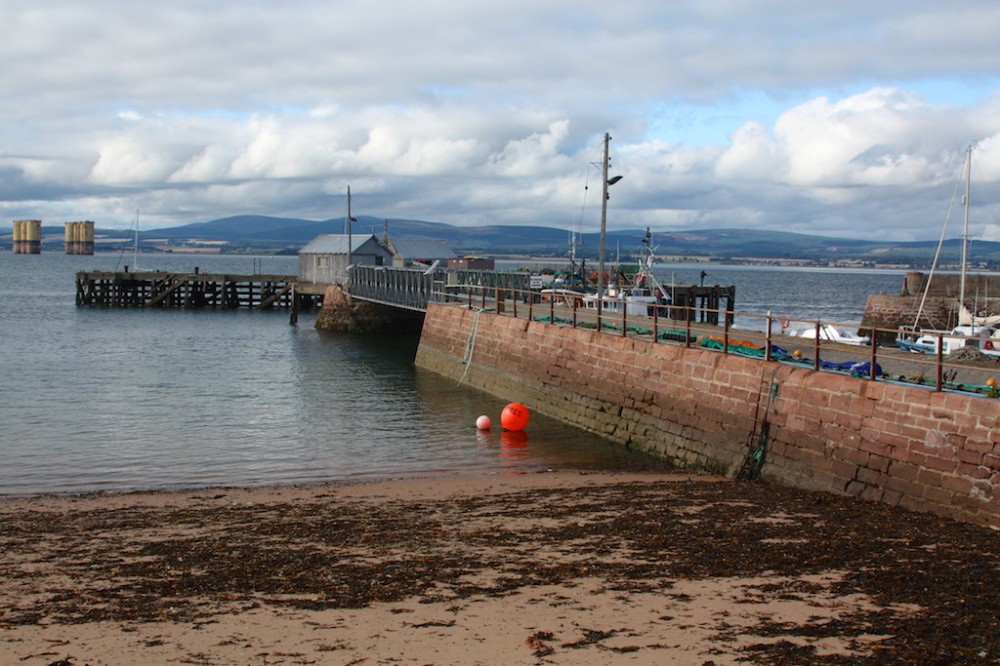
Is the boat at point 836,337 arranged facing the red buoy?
no

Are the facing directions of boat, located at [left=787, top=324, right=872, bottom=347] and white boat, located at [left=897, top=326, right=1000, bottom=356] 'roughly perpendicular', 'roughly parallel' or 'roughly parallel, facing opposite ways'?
roughly parallel

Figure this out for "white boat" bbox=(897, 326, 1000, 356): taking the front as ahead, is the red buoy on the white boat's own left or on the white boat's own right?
on the white boat's own left

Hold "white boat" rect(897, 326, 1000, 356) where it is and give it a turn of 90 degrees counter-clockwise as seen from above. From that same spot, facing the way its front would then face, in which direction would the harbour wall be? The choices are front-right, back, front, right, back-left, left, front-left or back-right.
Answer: front

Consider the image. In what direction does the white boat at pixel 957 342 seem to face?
to the viewer's left

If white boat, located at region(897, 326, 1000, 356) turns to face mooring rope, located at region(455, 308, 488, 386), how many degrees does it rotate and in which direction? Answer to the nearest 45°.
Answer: approximately 45° to its left

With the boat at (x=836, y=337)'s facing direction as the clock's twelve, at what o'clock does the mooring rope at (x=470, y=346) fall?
The mooring rope is roughly at 11 o'clock from the boat.

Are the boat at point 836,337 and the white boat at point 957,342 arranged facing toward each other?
no

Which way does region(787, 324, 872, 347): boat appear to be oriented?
to the viewer's left
